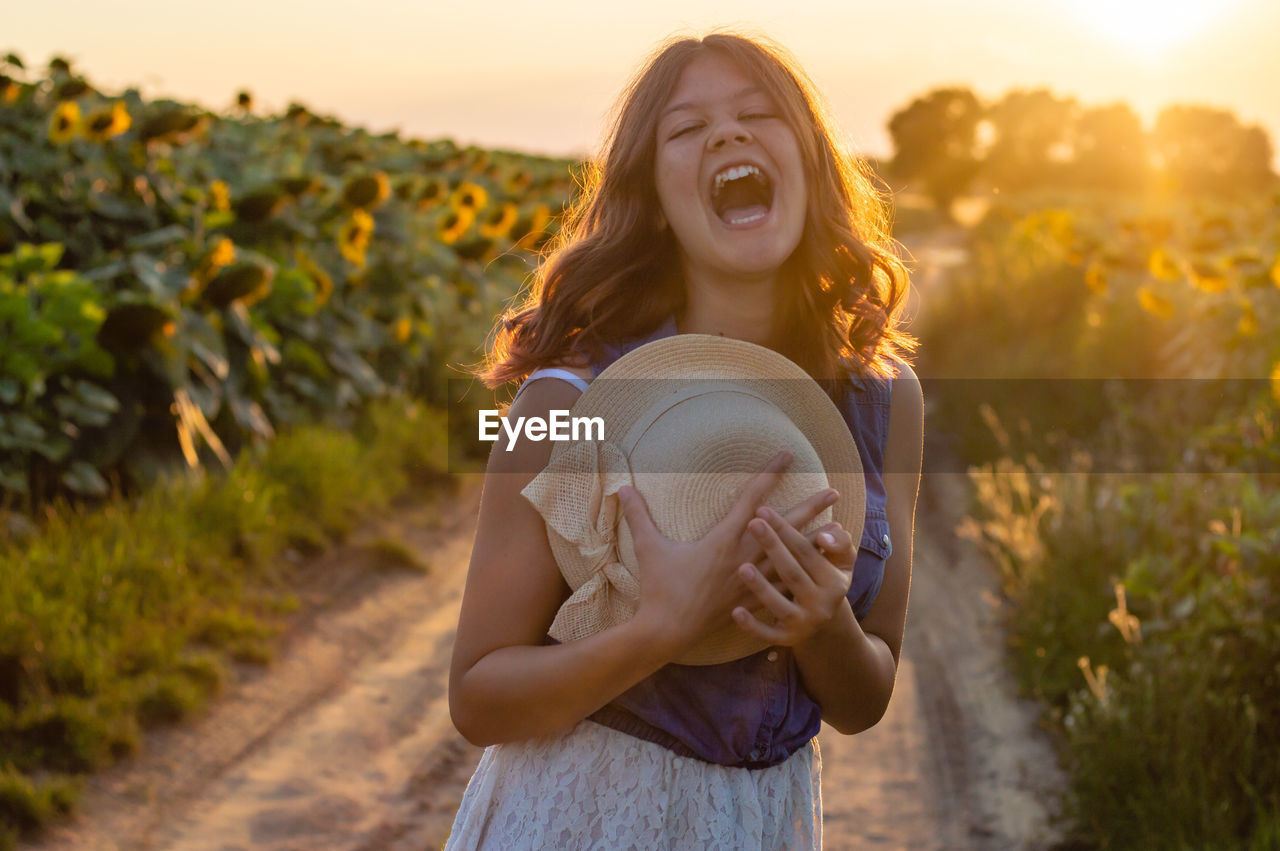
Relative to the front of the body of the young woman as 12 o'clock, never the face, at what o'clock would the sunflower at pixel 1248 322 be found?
The sunflower is roughly at 7 o'clock from the young woman.

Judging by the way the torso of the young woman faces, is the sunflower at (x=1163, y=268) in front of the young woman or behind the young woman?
behind

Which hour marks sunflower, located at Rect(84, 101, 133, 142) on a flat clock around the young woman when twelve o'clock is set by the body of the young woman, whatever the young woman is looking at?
The sunflower is roughly at 5 o'clock from the young woman.

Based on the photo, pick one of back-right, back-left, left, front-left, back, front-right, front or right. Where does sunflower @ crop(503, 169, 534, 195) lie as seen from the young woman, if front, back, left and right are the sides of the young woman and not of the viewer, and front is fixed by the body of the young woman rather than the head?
back

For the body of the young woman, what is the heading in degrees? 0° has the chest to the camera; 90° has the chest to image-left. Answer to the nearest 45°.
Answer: approximately 0°

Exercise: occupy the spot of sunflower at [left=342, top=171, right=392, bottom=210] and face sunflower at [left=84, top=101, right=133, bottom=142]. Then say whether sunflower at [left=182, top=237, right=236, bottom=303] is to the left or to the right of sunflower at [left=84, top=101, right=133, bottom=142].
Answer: left

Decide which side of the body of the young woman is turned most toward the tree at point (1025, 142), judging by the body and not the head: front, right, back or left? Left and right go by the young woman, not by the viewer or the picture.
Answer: back
